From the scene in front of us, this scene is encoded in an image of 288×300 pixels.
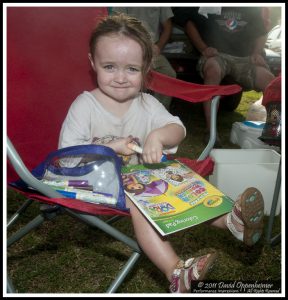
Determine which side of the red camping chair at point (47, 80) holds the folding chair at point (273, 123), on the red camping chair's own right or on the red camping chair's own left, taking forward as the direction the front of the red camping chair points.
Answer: on the red camping chair's own left

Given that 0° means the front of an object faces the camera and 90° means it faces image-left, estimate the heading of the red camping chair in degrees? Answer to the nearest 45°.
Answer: approximately 315°

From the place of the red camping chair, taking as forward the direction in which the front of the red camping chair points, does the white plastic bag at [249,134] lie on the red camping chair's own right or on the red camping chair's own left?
on the red camping chair's own left
